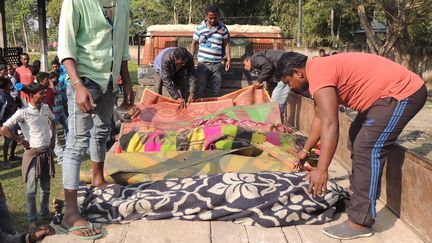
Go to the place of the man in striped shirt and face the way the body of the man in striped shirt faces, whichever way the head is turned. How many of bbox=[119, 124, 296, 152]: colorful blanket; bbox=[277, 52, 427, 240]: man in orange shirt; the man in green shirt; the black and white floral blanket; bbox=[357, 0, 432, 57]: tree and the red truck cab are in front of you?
4

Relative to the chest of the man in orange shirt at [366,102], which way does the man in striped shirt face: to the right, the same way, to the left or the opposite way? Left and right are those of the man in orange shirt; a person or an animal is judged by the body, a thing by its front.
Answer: to the left

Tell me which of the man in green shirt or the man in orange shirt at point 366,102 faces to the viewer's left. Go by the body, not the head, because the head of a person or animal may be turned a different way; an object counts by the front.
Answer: the man in orange shirt

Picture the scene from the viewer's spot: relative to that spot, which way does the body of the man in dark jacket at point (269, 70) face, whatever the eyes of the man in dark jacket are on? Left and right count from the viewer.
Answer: facing to the left of the viewer

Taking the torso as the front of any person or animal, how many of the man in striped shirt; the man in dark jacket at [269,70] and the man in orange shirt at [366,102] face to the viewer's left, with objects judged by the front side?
2

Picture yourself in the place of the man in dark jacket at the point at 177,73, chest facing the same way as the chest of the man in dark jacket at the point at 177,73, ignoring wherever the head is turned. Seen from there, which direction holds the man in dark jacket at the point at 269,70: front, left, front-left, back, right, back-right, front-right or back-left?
front-left

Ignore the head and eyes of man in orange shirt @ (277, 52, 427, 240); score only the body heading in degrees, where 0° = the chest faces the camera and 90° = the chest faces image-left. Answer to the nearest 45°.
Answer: approximately 90°

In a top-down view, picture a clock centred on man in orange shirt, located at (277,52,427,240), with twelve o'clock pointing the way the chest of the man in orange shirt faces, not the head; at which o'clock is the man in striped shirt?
The man in striped shirt is roughly at 2 o'clock from the man in orange shirt.

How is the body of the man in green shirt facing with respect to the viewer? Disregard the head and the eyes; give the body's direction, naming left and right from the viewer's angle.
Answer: facing the viewer and to the right of the viewer
